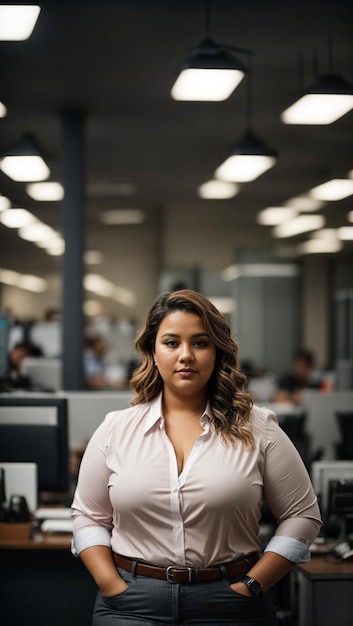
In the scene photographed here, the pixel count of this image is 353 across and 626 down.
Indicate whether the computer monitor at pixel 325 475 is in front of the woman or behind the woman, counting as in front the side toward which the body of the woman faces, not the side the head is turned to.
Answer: behind

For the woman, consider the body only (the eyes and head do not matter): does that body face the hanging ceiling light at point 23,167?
no

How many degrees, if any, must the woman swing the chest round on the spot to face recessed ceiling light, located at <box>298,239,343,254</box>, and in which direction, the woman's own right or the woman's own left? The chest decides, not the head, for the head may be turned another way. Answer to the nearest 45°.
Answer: approximately 180°

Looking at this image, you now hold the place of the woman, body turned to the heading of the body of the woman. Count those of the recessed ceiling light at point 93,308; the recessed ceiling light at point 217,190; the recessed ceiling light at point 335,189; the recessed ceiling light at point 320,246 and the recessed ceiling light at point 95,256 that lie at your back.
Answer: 5

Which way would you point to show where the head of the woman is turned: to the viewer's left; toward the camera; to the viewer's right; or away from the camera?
toward the camera

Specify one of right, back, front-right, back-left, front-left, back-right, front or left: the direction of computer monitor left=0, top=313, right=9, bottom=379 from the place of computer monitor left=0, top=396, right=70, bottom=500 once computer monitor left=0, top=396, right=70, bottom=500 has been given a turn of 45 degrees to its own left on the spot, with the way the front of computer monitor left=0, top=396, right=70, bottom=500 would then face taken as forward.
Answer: back-left

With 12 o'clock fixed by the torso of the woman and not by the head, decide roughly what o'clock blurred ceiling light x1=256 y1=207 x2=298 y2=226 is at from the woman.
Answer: The blurred ceiling light is roughly at 6 o'clock from the woman.

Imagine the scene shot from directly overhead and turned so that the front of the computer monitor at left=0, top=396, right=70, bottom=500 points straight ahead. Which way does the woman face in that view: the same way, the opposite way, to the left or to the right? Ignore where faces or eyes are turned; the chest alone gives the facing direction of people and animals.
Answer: the same way

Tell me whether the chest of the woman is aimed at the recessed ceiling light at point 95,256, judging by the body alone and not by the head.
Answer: no

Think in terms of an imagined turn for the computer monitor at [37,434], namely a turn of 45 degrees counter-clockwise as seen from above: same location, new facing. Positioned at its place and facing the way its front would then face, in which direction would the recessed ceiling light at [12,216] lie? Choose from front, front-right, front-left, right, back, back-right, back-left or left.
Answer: back-left

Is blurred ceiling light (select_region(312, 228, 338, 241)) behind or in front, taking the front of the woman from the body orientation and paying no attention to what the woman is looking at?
behind

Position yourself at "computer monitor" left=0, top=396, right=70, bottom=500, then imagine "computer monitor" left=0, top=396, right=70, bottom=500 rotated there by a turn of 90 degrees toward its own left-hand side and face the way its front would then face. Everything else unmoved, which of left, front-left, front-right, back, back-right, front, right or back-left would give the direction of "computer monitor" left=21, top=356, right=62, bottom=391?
left

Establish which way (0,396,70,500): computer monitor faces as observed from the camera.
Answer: facing the viewer

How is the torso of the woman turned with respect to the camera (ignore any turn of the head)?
toward the camera

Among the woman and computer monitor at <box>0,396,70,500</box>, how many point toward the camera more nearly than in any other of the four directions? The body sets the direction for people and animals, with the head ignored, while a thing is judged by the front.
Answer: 2
